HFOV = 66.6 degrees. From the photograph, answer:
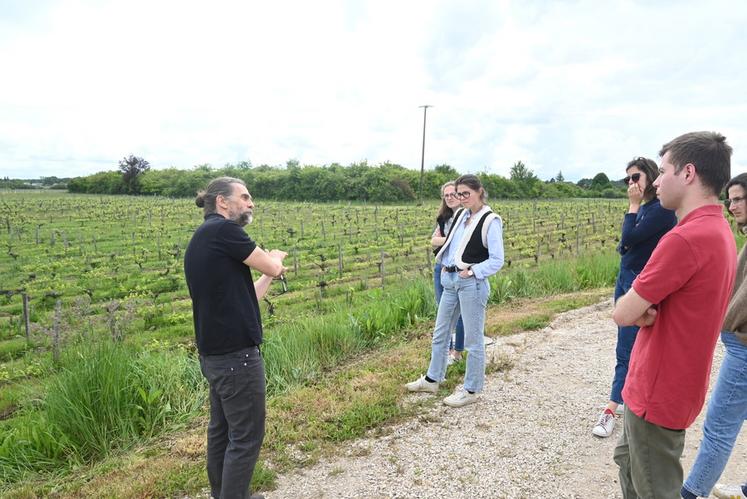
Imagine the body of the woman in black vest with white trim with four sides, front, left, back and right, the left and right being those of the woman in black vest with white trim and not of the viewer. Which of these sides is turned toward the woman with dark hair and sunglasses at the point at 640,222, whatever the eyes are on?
left

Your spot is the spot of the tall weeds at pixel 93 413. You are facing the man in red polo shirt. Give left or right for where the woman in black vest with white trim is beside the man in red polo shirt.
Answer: left

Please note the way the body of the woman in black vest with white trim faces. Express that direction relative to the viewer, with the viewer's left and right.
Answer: facing the viewer and to the left of the viewer

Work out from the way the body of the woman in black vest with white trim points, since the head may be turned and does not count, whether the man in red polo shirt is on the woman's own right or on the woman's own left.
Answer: on the woman's own left

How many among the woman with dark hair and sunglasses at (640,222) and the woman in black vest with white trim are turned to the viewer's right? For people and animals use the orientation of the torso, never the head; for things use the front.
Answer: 0

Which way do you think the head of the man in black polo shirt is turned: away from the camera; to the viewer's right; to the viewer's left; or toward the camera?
to the viewer's right

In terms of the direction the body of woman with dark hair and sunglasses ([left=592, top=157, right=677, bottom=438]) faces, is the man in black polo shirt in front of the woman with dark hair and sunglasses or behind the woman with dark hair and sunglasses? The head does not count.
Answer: in front

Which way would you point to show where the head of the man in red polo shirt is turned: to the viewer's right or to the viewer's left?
to the viewer's left

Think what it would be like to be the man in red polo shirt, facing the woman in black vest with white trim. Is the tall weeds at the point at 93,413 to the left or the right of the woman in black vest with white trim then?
left

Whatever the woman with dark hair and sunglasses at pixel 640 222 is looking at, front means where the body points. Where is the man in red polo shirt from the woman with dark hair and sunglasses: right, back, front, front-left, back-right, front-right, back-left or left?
front-left

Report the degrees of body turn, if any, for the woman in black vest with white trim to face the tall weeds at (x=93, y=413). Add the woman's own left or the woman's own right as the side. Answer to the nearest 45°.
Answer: approximately 45° to the woman's own right

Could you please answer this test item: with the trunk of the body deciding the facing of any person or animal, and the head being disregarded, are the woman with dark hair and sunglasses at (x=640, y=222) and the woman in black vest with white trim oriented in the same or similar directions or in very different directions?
same or similar directions

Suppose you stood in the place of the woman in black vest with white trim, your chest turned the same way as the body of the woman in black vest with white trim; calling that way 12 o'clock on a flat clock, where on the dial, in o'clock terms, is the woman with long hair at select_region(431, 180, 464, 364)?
The woman with long hair is roughly at 4 o'clock from the woman in black vest with white trim.
